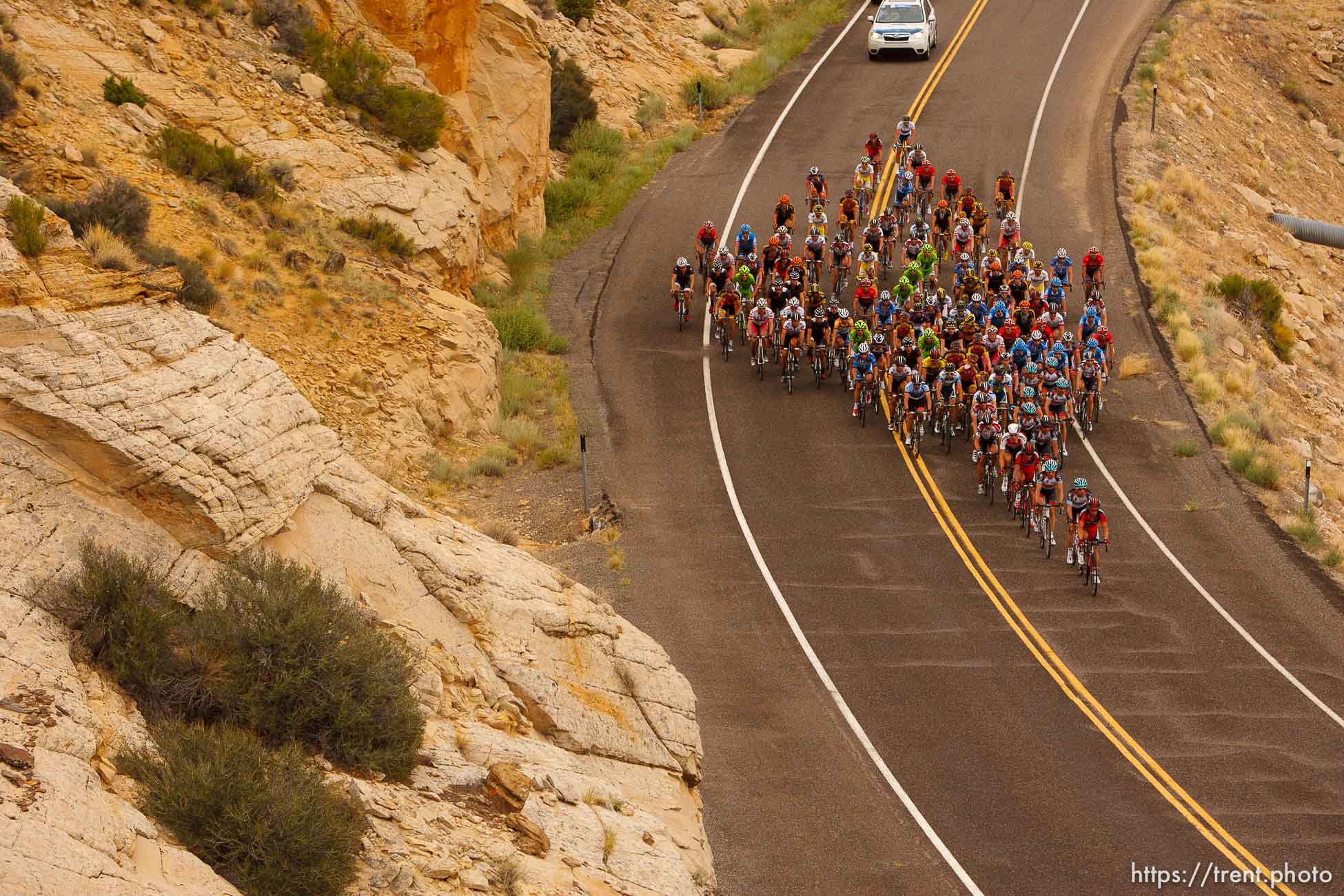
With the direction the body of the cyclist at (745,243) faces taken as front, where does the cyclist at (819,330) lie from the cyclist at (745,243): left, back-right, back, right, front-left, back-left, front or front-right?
front-left

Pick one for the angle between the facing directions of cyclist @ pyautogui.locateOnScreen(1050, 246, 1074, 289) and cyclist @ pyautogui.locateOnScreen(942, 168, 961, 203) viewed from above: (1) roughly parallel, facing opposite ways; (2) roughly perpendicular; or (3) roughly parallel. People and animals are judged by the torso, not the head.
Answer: roughly parallel

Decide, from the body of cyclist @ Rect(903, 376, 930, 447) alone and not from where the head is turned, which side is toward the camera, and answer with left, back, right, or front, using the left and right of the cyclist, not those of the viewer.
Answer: front

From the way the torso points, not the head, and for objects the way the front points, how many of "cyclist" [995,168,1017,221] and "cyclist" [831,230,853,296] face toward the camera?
2

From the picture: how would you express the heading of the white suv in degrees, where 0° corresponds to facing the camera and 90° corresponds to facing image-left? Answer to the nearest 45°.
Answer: approximately 0°

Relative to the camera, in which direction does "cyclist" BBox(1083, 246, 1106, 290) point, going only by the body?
toward the camera

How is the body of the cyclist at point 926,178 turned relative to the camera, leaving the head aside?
toward the camera

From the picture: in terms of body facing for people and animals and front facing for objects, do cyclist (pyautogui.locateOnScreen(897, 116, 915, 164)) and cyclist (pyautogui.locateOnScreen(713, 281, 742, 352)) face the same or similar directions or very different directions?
same or similar directions

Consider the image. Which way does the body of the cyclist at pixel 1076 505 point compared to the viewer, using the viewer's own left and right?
facing the viewer

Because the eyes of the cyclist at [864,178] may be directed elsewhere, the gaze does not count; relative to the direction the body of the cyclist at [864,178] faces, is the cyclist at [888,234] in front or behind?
in front

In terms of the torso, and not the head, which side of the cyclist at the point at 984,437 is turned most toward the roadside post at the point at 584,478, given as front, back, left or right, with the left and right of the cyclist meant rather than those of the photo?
right

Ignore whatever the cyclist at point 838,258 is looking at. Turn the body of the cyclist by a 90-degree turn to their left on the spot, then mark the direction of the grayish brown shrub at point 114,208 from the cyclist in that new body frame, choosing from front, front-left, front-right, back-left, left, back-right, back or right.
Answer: back-right

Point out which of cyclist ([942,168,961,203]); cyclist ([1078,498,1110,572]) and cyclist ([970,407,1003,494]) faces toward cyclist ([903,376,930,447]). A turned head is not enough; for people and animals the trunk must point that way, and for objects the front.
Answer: cyclist ([942,168,961,203])
